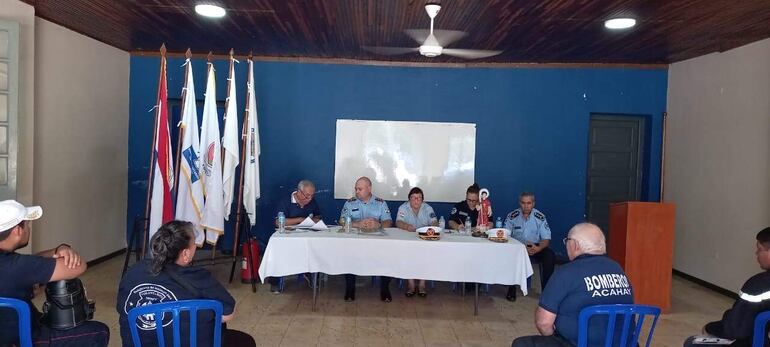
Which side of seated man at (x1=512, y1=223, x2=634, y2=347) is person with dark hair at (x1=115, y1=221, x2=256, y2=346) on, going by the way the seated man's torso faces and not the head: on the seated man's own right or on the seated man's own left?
on the seated man's own left

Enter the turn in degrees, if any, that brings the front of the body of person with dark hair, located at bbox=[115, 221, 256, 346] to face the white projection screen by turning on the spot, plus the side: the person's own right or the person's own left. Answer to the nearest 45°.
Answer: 0° — they already face it

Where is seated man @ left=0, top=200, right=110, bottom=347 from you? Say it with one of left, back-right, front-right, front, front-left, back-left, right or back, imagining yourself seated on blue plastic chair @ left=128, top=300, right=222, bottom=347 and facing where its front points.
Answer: front-left

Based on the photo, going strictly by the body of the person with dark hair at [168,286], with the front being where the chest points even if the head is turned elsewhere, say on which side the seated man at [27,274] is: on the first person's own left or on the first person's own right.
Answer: on the first person's own left

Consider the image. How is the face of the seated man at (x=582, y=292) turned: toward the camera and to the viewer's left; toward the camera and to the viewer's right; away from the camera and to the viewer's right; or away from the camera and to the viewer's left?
away from the camera and to the viewer's left

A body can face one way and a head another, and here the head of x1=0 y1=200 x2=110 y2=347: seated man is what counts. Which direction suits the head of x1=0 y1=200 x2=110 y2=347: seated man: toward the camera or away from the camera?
away from the camera

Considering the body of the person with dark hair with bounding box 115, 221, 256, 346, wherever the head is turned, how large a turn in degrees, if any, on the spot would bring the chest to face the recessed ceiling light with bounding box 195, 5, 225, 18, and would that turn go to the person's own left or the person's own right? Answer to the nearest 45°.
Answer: approximately 45° to the person's own left

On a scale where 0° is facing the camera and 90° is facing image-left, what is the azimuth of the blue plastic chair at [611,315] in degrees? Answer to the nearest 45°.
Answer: approximately 135°

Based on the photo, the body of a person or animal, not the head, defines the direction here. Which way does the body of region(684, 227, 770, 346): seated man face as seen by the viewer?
to the viewer's left

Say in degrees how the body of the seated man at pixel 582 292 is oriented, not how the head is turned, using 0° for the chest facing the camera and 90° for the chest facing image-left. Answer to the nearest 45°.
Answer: approximately 135°

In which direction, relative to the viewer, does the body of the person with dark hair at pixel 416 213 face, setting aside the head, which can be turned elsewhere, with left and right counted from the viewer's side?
facing the viewer

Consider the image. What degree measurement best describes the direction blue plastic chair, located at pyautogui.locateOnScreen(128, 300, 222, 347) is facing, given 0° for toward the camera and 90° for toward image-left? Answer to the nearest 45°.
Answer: approximately 180°
